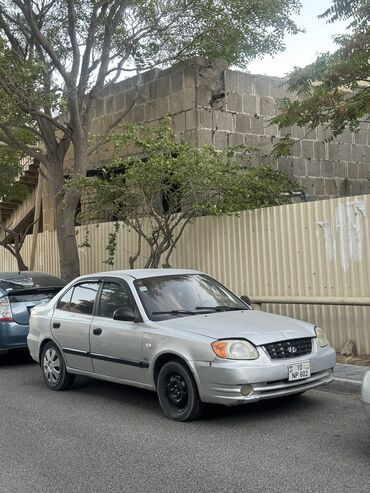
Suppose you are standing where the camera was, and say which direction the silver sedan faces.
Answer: facing the viewer and to the right of the viewer

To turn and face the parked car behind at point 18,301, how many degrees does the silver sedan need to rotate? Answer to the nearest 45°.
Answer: approximately 180°

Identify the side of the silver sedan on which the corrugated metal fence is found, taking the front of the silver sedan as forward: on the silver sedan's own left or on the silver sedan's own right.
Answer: on the silver sedan's own left
